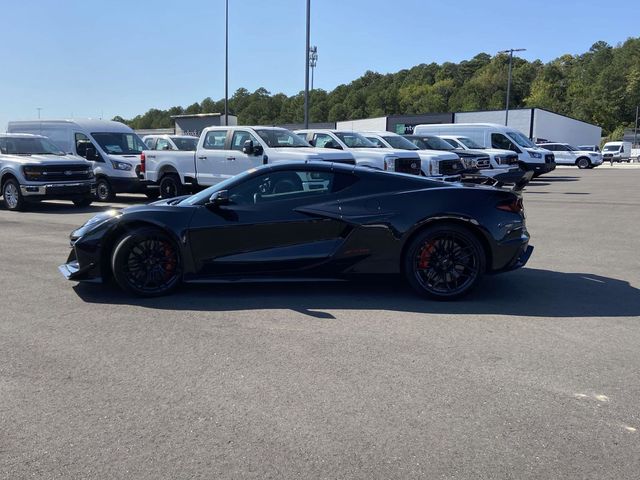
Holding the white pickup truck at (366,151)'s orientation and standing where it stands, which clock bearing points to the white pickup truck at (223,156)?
the white pickup truck at (223,156) is roughly at 4 o'clock from the white pickup truck at (366,151).

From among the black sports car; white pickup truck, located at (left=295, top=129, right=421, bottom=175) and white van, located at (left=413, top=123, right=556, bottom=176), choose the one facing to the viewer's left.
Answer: the black sports car

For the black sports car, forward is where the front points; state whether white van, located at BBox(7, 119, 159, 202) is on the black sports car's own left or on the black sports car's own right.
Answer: on the black sports car's own right

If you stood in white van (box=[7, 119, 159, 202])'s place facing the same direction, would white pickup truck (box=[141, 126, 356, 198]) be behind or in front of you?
in front

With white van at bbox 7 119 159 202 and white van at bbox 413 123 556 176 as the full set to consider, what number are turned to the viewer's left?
0

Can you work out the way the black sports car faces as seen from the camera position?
facing to the left of the viewer

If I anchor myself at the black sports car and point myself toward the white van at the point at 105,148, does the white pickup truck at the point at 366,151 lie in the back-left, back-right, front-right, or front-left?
front-right

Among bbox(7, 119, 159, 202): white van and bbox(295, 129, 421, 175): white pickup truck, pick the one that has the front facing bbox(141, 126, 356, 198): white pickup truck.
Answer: the white van

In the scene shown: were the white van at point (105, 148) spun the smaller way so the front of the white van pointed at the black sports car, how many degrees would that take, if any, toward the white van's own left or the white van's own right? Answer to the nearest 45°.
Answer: approximately 45° to the white van's own right

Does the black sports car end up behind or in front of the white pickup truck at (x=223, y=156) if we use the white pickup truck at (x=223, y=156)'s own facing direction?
in front

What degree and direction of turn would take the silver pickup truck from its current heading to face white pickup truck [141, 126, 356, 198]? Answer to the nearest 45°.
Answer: approximately 45° to its left

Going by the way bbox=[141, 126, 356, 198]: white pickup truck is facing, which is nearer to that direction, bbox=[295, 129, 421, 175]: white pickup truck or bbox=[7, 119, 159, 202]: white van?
the white pickup truck

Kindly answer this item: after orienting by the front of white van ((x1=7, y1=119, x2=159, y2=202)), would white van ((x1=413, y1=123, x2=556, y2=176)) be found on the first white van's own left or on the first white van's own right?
on the first white van's own left

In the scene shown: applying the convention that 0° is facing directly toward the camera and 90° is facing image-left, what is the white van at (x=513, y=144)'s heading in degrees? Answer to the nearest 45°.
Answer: approximately 315°
